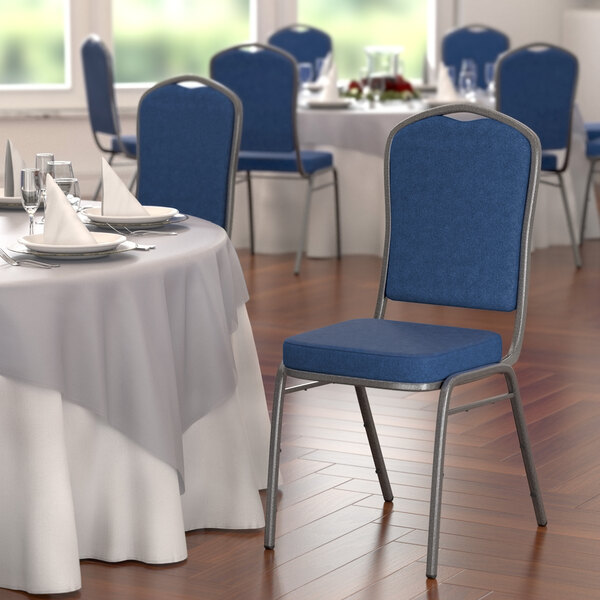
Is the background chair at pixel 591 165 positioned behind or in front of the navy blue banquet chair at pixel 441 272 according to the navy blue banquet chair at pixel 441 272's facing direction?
behind

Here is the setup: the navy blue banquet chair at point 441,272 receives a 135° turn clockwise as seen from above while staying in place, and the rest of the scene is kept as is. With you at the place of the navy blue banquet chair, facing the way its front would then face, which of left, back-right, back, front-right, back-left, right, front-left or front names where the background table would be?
front

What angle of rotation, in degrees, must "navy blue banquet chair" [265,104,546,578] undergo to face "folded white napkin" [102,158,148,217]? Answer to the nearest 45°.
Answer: approximately 45° to its right

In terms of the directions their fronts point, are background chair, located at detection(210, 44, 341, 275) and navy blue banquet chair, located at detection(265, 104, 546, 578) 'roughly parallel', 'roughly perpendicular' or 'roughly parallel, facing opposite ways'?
roughly parallel, facing opposite ways

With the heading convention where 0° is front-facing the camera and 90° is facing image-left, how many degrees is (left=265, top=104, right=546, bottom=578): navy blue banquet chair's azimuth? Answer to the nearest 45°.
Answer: approximately 45°

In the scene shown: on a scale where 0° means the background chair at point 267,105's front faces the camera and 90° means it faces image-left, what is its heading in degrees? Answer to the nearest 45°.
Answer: approximately 225°

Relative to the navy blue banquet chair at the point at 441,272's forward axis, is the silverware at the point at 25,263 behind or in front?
in front

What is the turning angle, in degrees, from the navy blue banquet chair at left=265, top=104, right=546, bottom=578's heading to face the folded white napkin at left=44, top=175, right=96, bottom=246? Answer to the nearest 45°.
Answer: approximately 45° to its right

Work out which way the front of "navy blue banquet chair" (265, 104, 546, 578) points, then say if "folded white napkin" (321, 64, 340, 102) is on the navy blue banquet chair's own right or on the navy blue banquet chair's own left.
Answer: on the navy blue banquet chair's own right

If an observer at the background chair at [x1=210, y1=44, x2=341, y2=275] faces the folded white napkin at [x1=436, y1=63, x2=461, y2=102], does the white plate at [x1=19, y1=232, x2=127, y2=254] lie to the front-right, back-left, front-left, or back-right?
back-right
